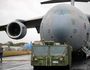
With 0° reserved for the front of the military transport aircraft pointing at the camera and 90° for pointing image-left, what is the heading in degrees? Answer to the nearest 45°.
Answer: approximately 0°

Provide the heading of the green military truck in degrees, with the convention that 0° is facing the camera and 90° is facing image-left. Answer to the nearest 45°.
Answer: approximately 0°

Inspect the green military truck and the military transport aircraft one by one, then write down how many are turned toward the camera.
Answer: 2
